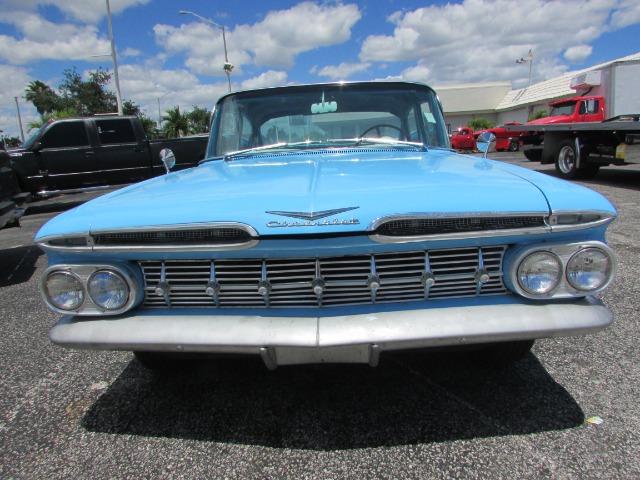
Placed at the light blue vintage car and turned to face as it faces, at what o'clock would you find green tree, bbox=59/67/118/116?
The green tree is roughly at 5 o'clock from the light blue vintage car.

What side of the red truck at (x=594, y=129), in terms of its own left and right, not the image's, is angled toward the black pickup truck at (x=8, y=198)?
front

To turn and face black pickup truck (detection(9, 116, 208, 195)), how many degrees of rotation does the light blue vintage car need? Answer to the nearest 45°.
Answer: approximately 135° to its right

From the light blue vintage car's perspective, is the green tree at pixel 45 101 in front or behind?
behind

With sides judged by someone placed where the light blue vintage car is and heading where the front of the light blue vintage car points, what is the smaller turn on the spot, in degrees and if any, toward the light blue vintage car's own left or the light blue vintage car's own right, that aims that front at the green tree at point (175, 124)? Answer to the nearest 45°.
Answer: approximately 180°

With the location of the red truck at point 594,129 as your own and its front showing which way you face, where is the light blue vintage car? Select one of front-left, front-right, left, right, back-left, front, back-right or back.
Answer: front-left

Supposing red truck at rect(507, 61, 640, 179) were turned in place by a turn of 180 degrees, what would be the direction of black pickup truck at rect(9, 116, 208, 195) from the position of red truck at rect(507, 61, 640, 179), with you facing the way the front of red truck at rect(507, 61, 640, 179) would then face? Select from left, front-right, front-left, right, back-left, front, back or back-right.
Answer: back

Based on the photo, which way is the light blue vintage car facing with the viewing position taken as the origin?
facing the viewer

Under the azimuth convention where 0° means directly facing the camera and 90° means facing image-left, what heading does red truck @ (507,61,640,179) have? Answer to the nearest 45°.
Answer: approximately 45°

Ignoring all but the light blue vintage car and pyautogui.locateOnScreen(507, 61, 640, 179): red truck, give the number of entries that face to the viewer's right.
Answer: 0

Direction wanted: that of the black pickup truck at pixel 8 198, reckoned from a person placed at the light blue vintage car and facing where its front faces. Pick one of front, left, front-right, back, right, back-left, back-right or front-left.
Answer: back-right

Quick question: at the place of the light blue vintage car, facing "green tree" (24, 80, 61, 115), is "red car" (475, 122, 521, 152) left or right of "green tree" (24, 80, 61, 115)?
right

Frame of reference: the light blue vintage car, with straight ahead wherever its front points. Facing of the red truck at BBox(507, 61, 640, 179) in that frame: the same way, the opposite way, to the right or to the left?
to the right
